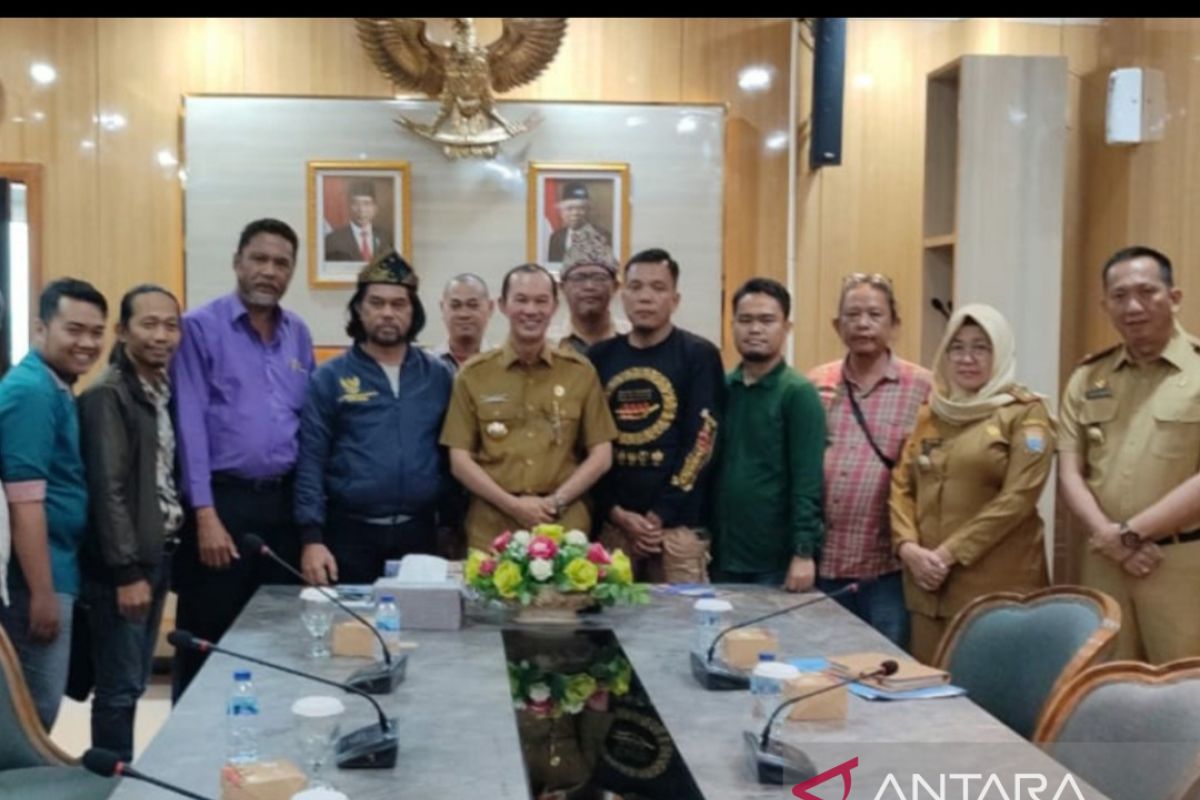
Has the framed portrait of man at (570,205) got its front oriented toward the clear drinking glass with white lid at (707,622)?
yes

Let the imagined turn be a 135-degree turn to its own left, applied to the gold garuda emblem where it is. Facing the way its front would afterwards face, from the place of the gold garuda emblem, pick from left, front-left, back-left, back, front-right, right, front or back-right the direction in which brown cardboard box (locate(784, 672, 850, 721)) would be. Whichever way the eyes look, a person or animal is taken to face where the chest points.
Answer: back-right

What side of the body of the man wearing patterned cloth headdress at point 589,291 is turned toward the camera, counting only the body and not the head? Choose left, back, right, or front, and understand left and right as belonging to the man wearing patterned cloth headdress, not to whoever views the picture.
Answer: front

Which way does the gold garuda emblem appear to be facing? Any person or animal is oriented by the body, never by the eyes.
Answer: toward the camera

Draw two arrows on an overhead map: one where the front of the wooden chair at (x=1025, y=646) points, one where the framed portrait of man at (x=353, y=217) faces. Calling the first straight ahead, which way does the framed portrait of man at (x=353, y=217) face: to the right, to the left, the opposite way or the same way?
to the left

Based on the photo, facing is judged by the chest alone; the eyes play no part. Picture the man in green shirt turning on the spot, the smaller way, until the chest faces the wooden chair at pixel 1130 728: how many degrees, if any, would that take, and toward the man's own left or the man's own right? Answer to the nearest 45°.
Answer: approximately 45° to the man's own left

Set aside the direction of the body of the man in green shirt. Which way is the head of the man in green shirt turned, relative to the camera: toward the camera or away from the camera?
toward the camera

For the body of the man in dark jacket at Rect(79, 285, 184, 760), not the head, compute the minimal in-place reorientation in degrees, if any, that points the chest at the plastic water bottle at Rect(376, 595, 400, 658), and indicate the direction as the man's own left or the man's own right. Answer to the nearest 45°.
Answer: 0° — they already face it

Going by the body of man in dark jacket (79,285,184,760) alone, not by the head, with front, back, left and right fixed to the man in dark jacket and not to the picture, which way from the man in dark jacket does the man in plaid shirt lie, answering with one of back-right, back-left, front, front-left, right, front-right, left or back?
front-left

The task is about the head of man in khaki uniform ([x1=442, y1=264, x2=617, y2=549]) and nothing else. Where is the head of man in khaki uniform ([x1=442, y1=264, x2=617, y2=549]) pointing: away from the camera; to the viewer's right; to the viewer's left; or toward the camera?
toward the camera

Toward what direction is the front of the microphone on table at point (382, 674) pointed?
to the viewer's left

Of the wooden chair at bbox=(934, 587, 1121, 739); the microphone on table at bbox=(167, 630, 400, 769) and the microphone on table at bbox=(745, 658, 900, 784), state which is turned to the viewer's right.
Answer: the microphone on table at bbox=(745, 658, 900, 784)

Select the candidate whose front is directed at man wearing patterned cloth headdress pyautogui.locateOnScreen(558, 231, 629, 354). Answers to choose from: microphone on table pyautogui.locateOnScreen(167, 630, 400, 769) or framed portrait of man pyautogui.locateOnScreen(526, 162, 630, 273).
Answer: the framed portrait of man
